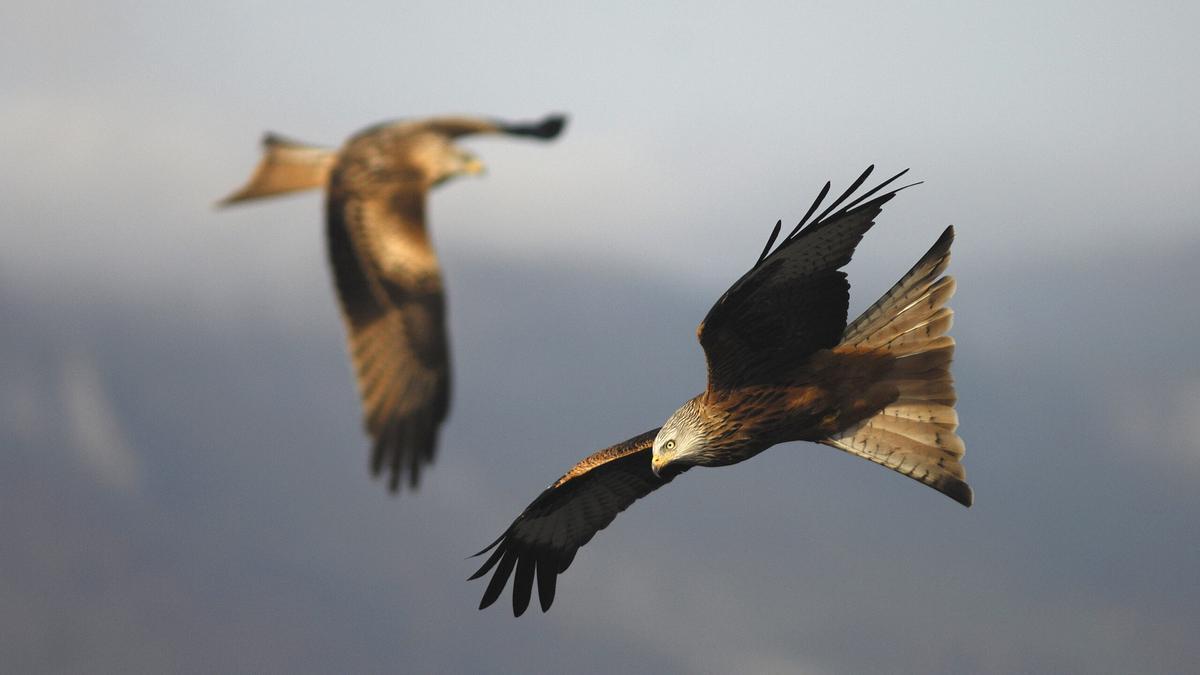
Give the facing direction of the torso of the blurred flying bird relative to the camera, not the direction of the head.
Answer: to the viewer's right
